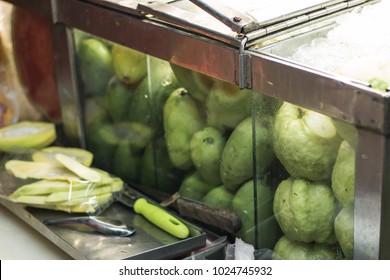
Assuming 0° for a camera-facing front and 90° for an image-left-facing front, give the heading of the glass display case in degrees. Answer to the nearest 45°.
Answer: approximately 45°

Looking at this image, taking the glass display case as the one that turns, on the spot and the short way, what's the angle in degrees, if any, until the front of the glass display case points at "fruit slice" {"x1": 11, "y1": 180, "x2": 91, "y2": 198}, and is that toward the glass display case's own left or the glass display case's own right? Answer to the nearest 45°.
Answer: approximately 45° to the glass display case's own right

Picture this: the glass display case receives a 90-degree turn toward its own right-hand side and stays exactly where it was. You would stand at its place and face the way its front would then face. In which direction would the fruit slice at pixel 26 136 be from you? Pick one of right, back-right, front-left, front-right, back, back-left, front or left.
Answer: front
